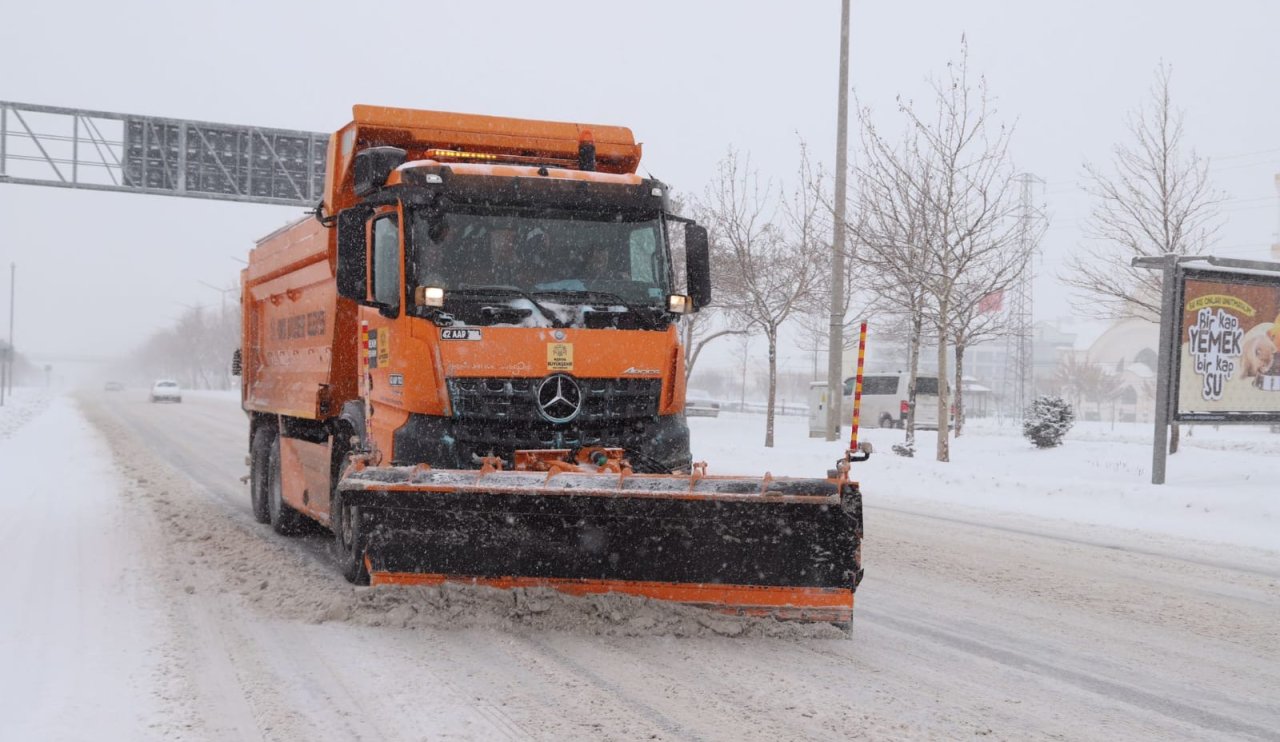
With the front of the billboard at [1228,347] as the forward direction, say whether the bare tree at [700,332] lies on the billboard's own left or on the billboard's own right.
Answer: on the billboard's own right

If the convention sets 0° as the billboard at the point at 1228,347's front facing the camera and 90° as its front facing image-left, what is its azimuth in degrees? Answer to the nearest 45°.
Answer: approximately 0°

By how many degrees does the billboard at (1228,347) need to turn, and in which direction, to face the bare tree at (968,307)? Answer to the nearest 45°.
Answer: approximately 135° to its right

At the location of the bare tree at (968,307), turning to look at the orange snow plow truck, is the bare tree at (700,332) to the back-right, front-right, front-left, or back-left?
back-right

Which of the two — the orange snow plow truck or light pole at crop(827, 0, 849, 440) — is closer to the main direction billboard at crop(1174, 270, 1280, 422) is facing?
the orange snow plow truck

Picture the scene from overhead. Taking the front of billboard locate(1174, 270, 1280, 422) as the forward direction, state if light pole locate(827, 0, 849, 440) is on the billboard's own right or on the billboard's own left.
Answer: on the billboard's own right

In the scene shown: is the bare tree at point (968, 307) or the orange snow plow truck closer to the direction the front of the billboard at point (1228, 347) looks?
the orange snow plow truck

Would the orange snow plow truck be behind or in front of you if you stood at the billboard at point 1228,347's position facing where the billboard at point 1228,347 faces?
in front

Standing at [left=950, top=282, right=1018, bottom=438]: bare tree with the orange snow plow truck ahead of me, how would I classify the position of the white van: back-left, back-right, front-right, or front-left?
back-right

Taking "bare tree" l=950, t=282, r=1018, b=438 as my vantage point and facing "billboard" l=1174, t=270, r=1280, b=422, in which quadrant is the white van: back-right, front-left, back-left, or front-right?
back-left
